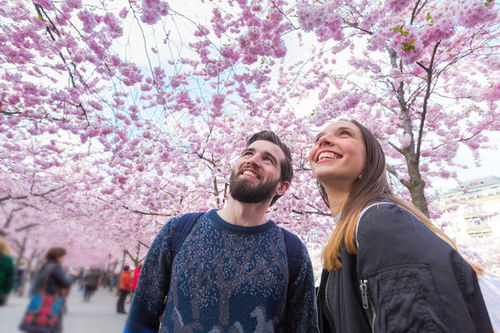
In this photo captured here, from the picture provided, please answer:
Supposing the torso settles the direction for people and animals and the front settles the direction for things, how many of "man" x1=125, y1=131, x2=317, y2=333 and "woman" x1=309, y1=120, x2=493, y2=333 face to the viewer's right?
0

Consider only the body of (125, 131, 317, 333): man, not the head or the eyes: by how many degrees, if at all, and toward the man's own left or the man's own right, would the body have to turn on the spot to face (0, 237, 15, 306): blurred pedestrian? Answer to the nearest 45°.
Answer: approximately 90° to the man's own right

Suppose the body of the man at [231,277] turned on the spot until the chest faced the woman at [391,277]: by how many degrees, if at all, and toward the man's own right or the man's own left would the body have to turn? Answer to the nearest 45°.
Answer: approximately 45° to the man's own left

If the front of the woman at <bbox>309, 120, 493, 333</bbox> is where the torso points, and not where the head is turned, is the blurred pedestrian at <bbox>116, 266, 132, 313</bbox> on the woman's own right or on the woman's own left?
on the woman's own right

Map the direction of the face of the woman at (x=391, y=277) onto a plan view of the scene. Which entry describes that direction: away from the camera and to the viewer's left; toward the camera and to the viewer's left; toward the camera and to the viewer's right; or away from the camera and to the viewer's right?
toward the camera and to the viewer's left

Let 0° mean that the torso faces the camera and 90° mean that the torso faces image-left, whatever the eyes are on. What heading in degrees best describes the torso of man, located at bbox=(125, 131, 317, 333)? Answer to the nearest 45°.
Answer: approximately 0°
